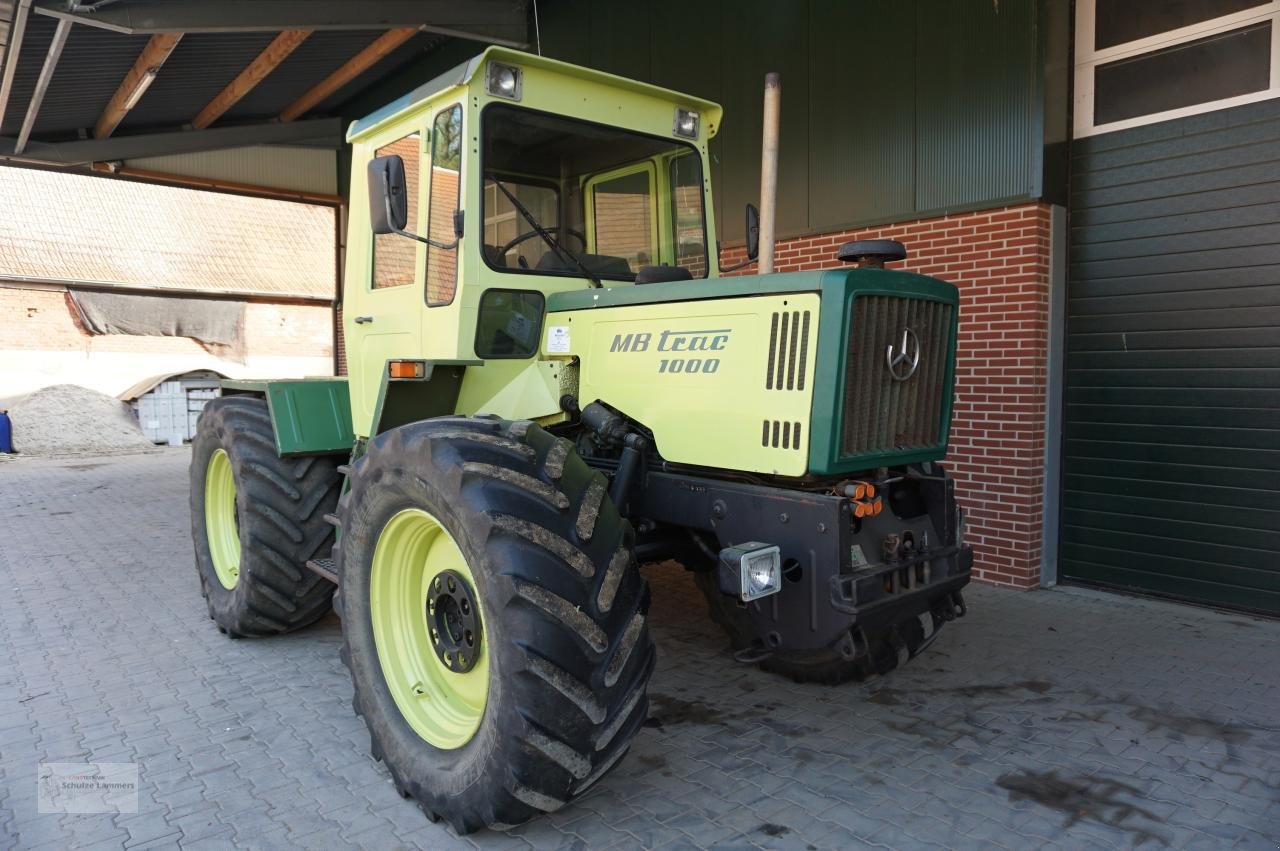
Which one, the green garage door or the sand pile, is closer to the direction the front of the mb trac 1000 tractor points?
the green garage door

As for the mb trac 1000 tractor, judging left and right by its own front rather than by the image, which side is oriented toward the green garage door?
left

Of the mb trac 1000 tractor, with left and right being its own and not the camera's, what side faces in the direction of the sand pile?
back
